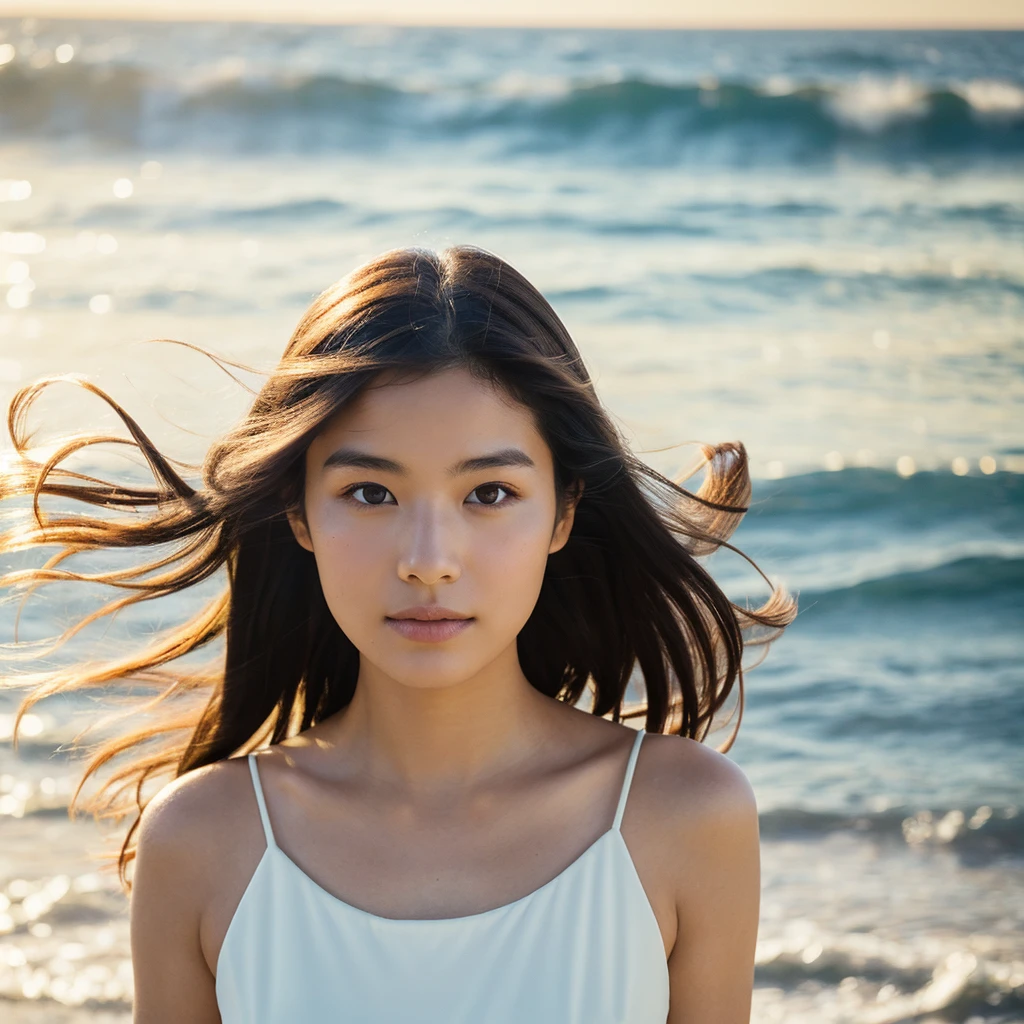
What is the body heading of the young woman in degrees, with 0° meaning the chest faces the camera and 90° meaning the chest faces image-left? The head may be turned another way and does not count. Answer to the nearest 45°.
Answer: approximately 0°
